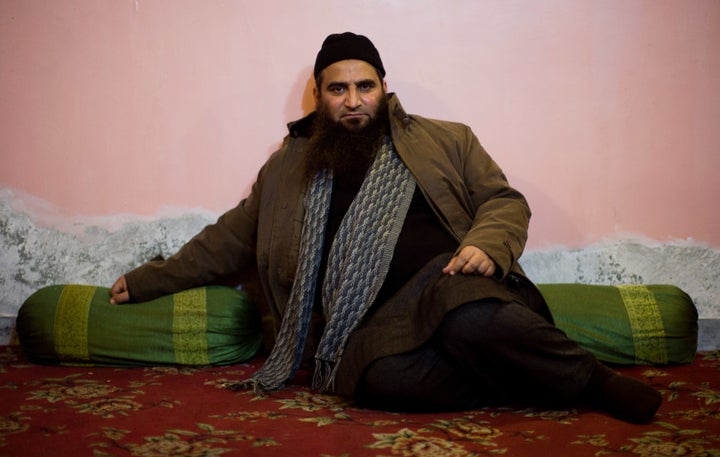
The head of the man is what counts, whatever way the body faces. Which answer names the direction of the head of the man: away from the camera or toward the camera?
toward the camera

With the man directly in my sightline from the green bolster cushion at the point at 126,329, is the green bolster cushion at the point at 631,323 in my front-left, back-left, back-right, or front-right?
front-left

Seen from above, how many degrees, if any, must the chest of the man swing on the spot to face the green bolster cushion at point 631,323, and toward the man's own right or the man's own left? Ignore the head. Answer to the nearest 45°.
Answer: approximately 90° to the man's own left

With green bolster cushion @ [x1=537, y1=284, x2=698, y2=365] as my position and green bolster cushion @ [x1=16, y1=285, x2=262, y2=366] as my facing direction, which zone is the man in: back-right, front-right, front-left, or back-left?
front-left

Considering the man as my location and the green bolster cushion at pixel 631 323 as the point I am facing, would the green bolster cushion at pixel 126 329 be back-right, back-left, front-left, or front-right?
back-left

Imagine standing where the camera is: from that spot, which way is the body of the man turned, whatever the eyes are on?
toward the camera

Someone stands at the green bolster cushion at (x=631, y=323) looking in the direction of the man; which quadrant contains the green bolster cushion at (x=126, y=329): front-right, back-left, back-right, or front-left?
front-right

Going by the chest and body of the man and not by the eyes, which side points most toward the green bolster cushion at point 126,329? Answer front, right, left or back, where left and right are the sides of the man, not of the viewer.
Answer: right
